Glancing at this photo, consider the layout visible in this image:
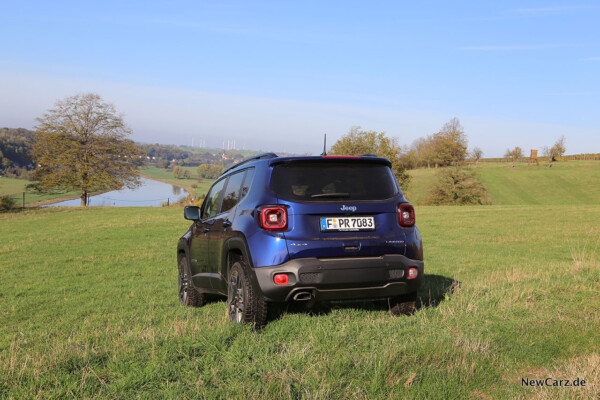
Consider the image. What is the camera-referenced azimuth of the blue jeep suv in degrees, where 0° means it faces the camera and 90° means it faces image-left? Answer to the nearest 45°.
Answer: approximately 135°

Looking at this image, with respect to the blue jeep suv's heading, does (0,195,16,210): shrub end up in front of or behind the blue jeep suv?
in front
